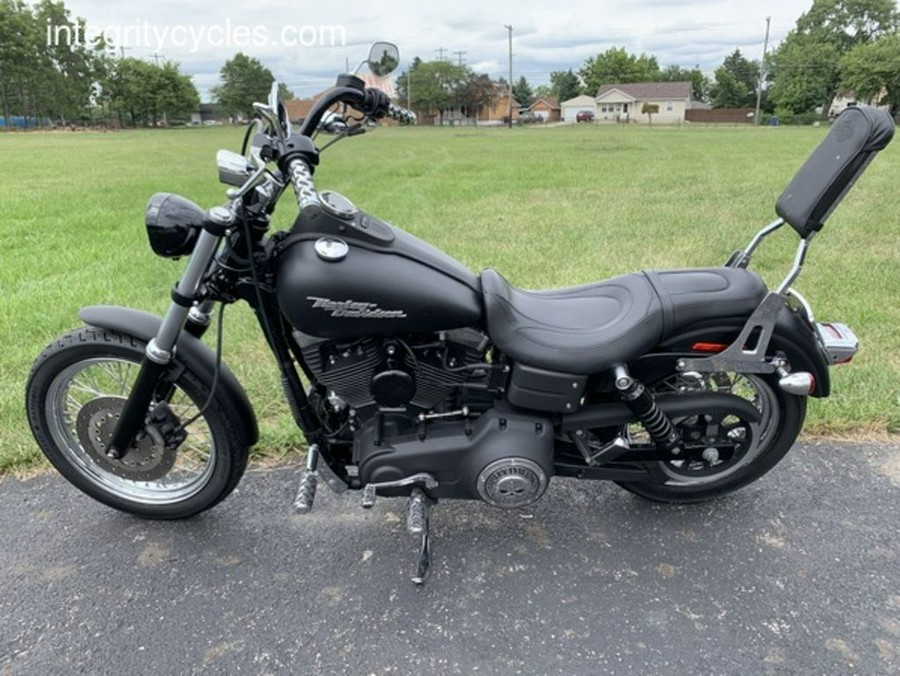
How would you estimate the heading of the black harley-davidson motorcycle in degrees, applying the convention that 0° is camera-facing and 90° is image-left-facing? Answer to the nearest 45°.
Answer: approximately 90°
